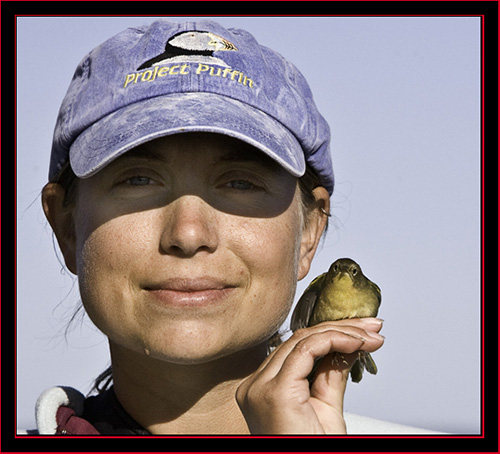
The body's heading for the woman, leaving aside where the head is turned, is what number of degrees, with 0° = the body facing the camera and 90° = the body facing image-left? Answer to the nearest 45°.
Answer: approximately 0°
